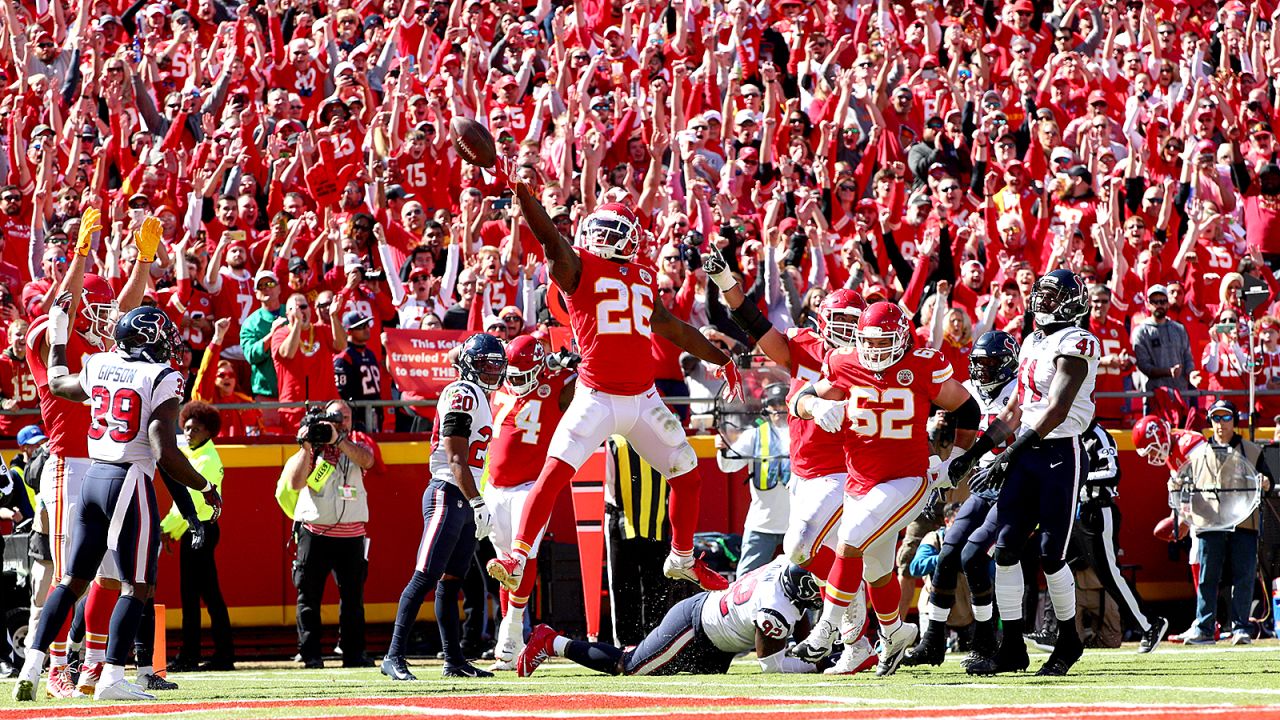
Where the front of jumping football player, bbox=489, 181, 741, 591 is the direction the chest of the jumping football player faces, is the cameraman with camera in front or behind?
behind

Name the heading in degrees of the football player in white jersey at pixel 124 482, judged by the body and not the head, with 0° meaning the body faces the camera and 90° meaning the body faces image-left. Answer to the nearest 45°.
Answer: approximately 225°

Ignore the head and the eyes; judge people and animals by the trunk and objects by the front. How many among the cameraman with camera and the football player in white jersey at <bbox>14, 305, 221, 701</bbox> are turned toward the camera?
1

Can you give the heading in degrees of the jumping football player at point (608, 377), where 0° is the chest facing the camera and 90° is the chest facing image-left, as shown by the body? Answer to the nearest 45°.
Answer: approximately 0°

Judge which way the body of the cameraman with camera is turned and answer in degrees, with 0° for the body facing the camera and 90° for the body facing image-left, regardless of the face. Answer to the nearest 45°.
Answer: approximately 0°
